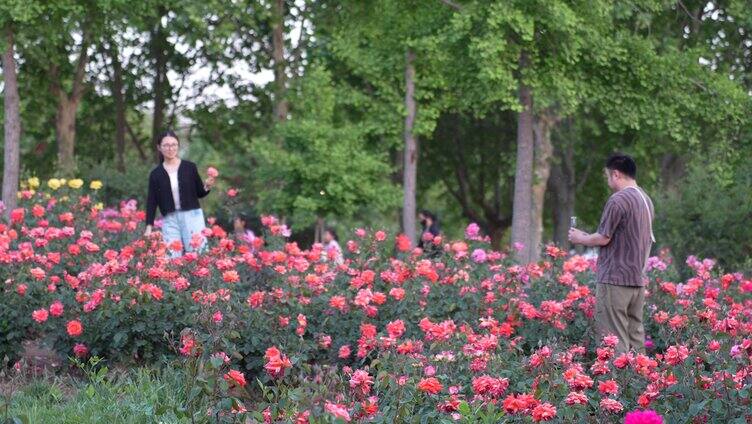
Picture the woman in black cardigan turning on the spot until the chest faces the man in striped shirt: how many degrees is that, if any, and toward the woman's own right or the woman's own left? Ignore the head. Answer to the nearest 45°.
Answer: approximately 45° to the woman's own left

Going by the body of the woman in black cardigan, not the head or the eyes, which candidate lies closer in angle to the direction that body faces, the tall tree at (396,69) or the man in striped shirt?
the man in striped shirt

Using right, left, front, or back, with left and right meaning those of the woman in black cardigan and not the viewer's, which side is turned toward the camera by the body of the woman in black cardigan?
front

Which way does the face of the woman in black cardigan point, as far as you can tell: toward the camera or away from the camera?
toward the camera

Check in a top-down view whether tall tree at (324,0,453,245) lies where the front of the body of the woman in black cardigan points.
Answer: no
